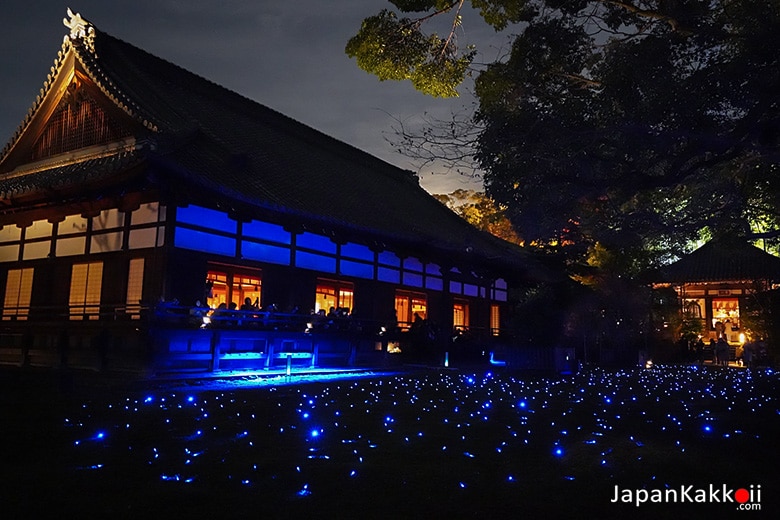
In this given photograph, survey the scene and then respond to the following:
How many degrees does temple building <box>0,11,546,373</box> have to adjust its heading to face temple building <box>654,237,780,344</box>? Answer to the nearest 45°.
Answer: approximately 90° to its left

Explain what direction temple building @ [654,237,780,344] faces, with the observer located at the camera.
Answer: facing the viewer

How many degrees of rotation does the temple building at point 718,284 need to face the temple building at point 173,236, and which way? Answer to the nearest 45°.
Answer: approximately 45° to its right

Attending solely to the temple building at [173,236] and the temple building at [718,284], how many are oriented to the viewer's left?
0

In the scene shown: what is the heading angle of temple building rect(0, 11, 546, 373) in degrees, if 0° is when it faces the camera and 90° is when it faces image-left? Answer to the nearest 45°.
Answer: approximately 315°
